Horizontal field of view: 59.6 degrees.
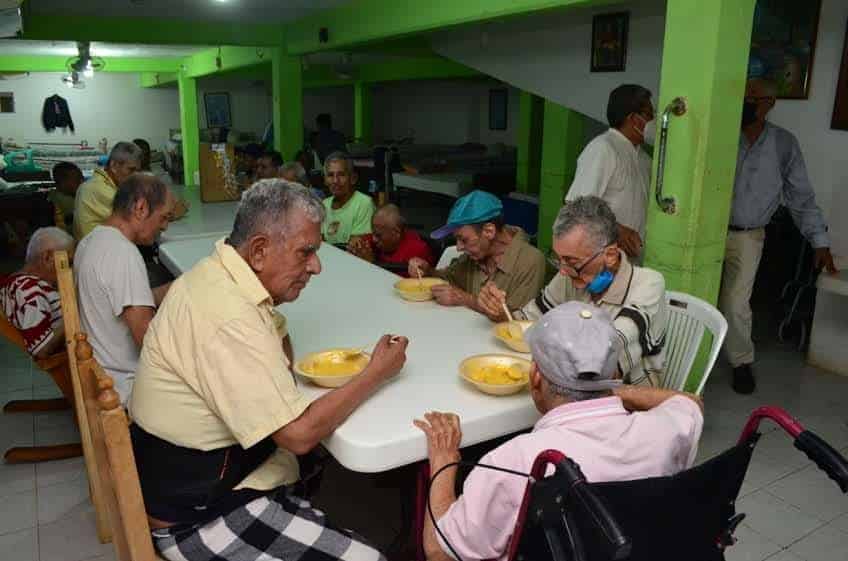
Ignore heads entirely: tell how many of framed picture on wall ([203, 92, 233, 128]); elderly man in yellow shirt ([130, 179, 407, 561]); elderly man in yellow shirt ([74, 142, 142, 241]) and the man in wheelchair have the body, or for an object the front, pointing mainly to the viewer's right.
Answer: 2

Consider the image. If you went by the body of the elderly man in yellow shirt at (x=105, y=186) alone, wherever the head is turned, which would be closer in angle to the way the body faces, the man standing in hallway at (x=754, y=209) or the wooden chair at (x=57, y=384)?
the man standing in hallway

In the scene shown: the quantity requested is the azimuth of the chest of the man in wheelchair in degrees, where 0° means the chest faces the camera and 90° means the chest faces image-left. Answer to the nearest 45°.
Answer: approximately 135°

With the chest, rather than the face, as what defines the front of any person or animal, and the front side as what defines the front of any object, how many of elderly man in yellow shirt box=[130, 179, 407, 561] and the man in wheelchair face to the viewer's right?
1

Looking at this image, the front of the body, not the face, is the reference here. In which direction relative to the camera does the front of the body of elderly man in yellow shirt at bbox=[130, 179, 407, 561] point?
to the viewer's right

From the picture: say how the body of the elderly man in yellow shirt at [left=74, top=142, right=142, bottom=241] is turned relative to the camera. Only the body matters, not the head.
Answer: to the viewer's right

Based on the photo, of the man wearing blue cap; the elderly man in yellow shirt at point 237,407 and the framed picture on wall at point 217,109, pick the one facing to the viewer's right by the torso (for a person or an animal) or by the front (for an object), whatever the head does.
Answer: the elderly man in yellow shirt

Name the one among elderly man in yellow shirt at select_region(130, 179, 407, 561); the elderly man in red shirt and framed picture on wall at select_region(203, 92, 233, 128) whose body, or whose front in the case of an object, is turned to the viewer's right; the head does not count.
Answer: the elderly man in yellow shirt

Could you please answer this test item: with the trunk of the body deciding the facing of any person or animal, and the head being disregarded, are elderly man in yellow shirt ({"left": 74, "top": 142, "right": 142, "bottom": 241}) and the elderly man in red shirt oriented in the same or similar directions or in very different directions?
very different directions
